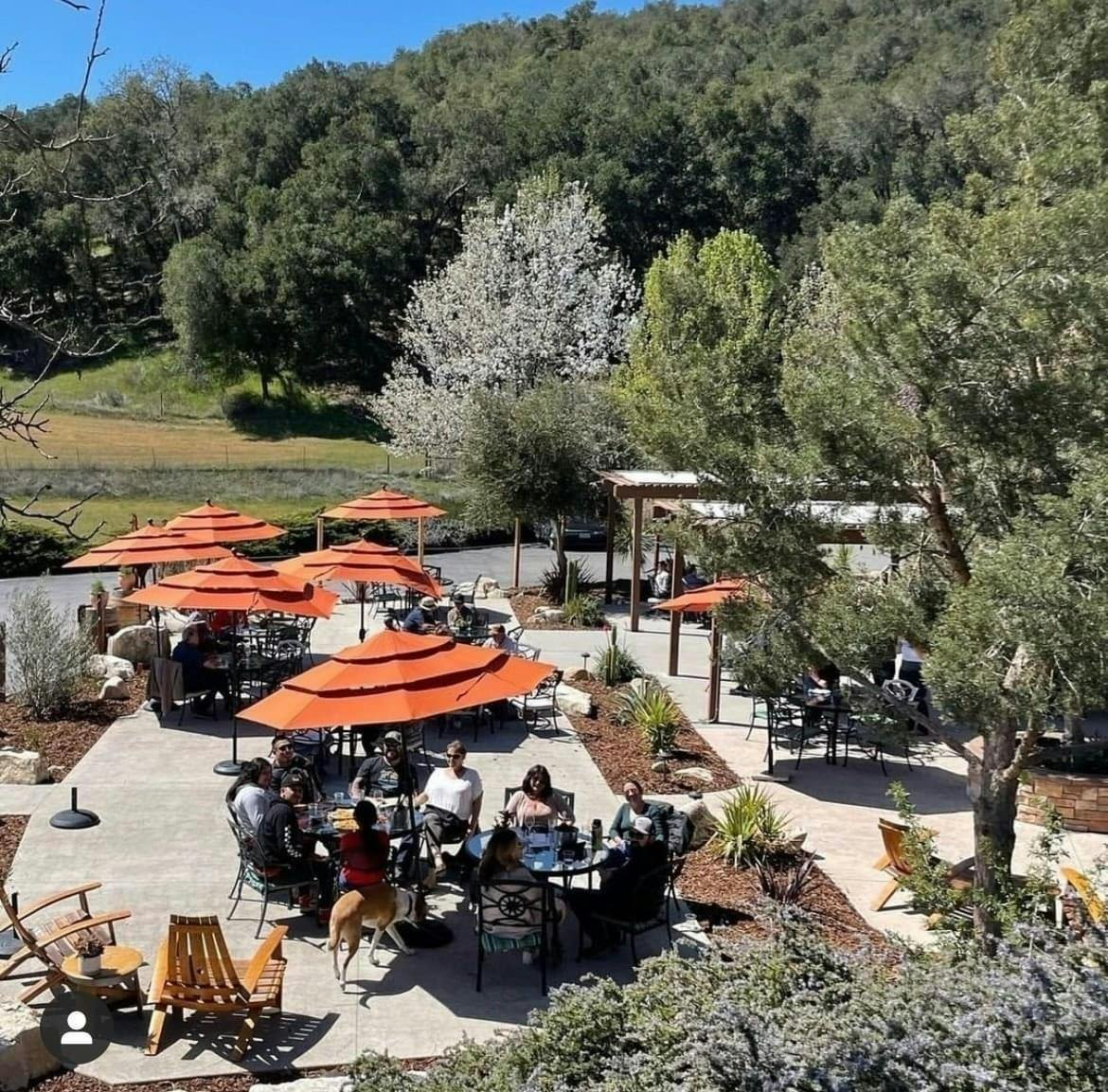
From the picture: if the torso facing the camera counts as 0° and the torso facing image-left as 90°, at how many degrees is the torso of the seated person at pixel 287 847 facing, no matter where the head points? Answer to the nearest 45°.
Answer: approximately 270°

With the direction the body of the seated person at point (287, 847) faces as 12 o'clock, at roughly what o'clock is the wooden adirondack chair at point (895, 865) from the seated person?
The wooden adirondack chair is roughly at 12 o'clock from the seated person.

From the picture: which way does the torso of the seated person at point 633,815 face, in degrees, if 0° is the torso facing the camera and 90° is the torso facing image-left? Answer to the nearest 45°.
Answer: approximately 45°

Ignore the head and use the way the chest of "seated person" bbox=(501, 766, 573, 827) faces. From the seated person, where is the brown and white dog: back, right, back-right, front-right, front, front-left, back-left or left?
front-right

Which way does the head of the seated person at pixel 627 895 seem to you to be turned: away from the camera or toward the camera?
toward the camera

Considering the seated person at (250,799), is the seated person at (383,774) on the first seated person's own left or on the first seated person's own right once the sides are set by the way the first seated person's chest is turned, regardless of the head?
on the first seated person's own left

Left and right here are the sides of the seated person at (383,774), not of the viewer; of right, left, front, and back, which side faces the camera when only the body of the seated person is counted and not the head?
front

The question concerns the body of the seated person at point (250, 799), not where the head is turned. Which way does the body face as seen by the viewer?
to the viewer's right

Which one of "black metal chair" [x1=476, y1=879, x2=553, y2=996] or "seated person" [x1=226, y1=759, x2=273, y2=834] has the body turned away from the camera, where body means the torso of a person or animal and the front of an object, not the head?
the black metal chair

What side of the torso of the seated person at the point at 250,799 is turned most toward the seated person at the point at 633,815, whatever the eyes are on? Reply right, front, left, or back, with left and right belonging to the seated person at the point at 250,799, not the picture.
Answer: front

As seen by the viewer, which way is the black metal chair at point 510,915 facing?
away from the camera

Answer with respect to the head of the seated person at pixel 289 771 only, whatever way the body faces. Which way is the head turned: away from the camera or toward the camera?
toward the camera
